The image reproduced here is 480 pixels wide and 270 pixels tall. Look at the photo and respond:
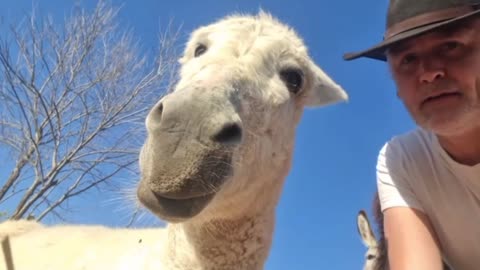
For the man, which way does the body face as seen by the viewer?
toward the camera

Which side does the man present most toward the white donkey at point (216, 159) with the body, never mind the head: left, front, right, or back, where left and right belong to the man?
right

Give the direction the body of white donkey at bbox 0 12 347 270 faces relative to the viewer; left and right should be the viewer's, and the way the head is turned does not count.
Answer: facing the viewer and to the right of the viewer

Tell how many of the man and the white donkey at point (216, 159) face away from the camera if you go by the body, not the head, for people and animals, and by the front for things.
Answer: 0
